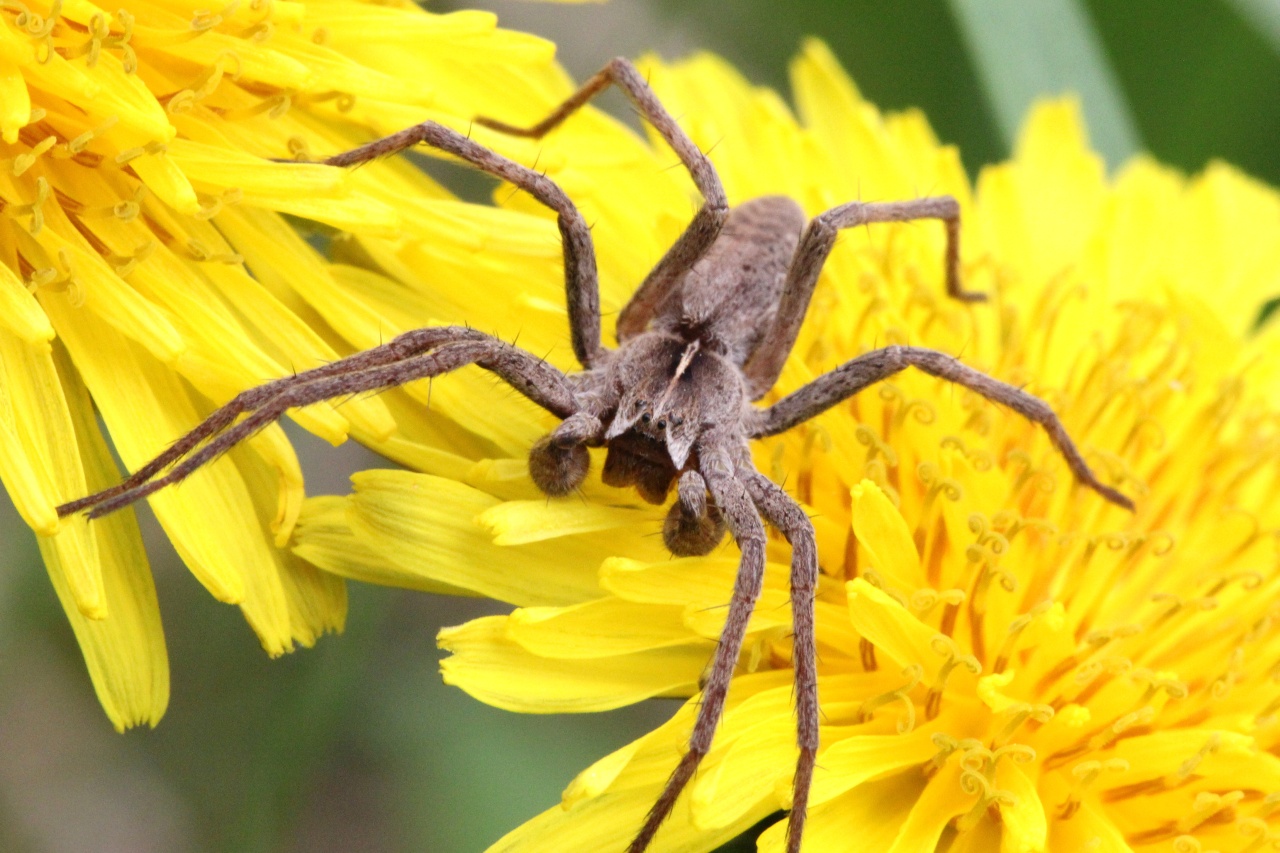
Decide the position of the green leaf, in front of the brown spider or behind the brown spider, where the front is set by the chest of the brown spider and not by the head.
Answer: behind

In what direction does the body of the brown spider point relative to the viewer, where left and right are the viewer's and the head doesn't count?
facing the viewer and to the left of the viewer
